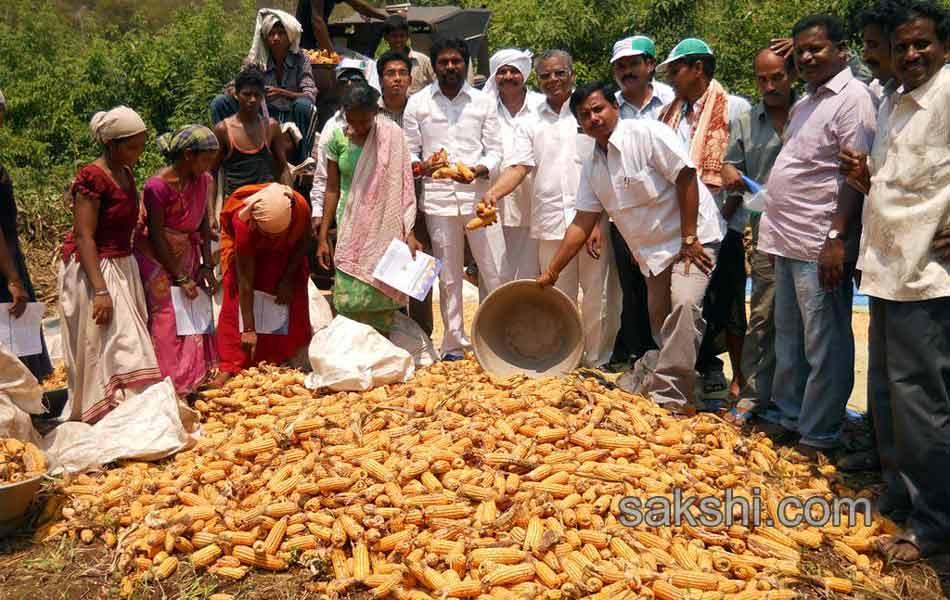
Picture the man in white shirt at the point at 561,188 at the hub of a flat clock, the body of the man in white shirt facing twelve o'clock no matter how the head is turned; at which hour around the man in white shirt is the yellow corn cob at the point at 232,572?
The yellow corn cob is roughly at 1 o'clock from the man in white shirt.

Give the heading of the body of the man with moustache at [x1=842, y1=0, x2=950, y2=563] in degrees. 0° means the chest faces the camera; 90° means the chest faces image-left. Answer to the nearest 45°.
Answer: approximately 45°

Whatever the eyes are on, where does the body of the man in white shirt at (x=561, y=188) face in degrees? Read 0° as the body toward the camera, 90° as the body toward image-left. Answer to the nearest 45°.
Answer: approximately 0°

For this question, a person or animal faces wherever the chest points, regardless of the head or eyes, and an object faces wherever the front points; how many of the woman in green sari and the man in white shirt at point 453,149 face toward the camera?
2

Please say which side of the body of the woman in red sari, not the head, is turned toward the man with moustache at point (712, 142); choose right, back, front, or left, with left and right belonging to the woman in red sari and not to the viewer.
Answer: left
